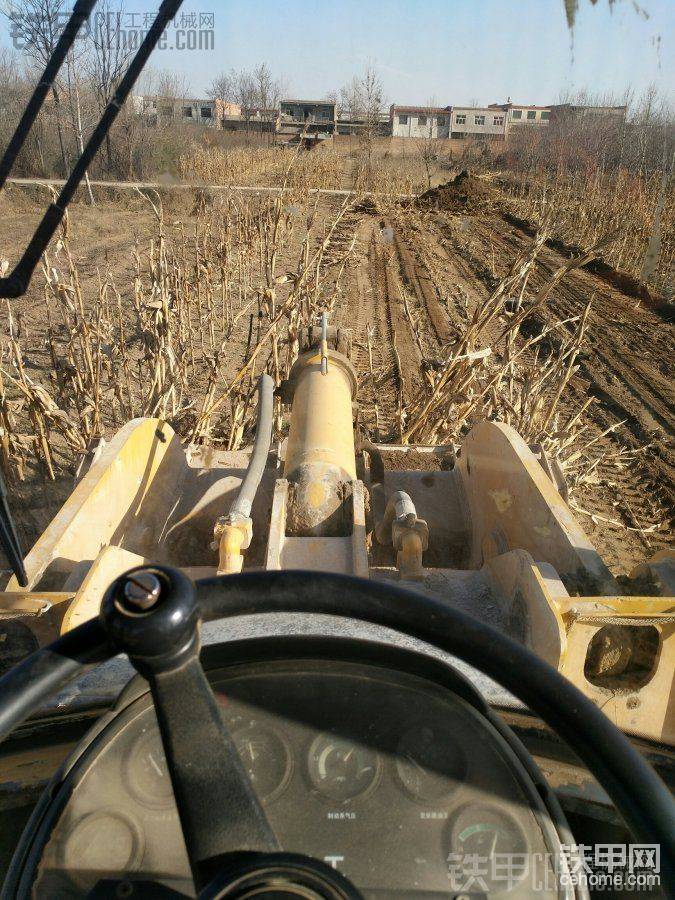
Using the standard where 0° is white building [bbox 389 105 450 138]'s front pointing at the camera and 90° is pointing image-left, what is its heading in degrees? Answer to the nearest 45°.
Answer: approximately 0°

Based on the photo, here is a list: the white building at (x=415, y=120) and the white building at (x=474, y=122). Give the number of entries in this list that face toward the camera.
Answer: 2

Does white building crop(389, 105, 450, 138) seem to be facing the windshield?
yes

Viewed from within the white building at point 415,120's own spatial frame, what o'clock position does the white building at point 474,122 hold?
the white building at point 474,122 is roughly at 8 o'clock from the white building at point 415,120.

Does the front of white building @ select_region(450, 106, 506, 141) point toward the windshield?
yes

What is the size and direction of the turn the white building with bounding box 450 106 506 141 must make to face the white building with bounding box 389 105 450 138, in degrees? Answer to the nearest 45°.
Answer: approximately 45° to its right

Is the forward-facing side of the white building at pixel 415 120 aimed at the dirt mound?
yes

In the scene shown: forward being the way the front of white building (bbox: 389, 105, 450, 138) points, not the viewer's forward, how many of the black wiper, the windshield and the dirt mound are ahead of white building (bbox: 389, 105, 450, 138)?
3

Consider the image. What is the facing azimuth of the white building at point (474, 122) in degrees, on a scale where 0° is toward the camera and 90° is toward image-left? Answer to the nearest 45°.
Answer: approximately 0°

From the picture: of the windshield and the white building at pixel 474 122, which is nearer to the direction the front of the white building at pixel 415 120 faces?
the windshield

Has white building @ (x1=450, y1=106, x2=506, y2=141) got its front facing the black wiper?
yes
